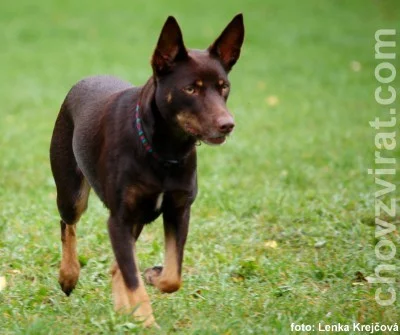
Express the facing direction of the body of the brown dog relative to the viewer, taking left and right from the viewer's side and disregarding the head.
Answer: facing the viewer and to the right of the viewer
